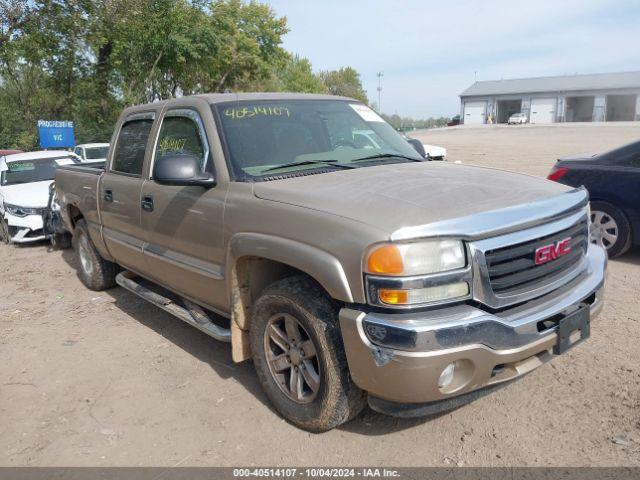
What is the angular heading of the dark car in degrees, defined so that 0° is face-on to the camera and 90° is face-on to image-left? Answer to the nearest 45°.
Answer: approximately 270°

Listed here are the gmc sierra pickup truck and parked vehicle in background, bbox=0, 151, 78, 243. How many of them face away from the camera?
0

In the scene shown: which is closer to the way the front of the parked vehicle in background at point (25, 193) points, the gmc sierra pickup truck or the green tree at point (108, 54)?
the gmc sierra pickup truck

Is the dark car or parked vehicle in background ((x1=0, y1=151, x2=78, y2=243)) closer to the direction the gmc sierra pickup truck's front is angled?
the dark car

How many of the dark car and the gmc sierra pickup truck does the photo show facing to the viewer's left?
0

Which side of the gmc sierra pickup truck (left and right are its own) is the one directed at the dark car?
left

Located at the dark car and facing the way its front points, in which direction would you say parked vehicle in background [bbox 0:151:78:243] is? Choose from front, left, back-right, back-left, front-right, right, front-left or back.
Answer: back

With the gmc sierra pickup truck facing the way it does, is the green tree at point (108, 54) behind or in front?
behind

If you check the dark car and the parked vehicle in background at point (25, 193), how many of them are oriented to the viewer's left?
0

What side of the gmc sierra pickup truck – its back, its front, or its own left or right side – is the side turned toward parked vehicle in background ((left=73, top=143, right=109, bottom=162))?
back
